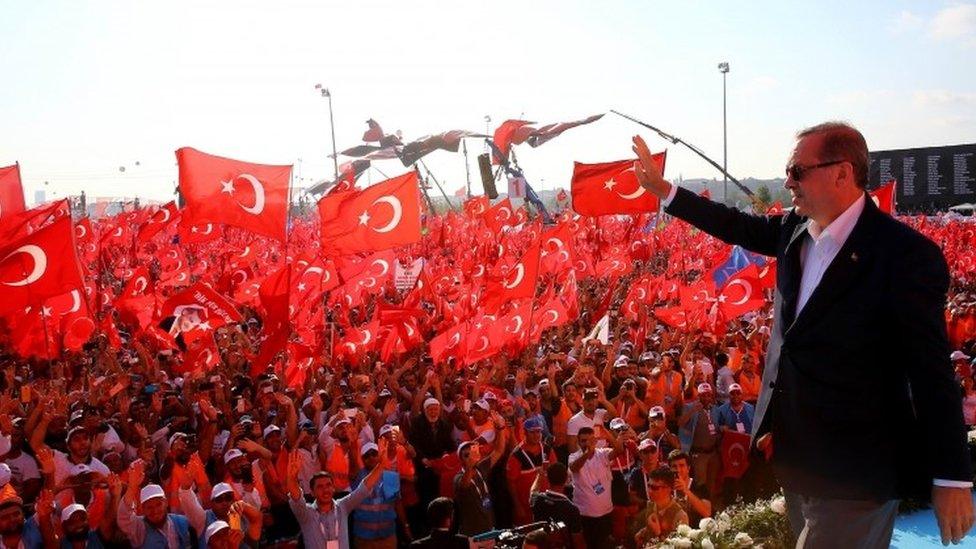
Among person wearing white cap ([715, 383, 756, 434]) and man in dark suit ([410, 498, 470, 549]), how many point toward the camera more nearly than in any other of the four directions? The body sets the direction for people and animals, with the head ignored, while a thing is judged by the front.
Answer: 1

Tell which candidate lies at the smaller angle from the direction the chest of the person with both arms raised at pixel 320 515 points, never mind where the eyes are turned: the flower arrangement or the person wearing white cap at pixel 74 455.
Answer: the flower arrangement

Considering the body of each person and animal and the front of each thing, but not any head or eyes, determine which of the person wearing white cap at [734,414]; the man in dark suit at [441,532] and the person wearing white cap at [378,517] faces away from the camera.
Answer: the man in dark suit

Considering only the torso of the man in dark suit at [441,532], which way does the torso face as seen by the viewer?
away from the camera

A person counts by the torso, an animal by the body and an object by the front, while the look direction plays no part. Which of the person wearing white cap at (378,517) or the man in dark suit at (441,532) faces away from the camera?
the man in dark suit

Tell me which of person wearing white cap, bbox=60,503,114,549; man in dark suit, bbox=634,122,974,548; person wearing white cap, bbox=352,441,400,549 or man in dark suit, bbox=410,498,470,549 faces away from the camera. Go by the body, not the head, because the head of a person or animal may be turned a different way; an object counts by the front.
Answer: man in dark suit, bbox=410,498,470,549

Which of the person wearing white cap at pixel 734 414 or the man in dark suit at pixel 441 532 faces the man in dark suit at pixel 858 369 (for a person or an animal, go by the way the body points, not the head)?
the person wearing white cap

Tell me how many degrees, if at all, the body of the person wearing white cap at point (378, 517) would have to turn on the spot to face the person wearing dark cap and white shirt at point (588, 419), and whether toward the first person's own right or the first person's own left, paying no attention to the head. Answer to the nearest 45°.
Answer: approximately 90° to the first person's own left

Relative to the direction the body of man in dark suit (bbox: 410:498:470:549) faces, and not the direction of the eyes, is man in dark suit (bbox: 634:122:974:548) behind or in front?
behind

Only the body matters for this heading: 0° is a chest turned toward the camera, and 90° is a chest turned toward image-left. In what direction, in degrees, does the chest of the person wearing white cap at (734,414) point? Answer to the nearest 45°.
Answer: approximately 0°

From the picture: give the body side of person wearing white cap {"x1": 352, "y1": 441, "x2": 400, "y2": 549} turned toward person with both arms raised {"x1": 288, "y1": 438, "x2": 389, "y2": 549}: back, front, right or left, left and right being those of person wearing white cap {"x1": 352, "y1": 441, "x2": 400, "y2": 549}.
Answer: right

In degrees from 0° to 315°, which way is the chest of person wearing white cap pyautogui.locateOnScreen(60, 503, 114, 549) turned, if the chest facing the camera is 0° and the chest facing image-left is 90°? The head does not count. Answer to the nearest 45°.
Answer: approximately 315°
